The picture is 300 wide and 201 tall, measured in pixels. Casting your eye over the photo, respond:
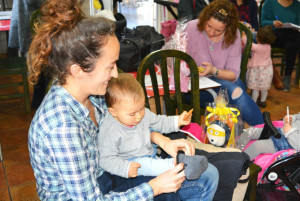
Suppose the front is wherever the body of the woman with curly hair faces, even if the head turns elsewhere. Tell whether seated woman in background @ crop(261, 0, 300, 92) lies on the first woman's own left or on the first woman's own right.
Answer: on the first woman's own left

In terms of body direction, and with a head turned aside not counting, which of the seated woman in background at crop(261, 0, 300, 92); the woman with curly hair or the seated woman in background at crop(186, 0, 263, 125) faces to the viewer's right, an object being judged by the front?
the woman with curly hair

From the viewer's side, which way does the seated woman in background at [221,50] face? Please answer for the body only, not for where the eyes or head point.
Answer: toward the camera

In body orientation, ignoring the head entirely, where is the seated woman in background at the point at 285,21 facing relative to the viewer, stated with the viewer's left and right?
facing the viewer

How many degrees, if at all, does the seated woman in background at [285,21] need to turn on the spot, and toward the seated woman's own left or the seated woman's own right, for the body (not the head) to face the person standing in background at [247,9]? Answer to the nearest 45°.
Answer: approximately 45° to the seated woman's own right

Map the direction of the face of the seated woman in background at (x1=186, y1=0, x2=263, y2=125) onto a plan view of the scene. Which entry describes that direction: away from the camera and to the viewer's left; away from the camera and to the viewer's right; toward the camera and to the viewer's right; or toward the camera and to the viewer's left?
toward the camera and to the viewer's left

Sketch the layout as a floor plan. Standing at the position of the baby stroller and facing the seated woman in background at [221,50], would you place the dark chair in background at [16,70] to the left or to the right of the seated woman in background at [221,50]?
left

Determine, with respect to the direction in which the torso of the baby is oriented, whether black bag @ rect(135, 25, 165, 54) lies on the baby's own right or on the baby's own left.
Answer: on the baby's own left

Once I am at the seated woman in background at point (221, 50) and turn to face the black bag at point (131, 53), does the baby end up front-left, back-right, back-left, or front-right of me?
front-left

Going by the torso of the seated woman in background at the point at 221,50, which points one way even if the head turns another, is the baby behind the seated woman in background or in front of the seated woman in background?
in front

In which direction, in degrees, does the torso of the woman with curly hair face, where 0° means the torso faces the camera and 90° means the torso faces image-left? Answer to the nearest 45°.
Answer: approximately 270°

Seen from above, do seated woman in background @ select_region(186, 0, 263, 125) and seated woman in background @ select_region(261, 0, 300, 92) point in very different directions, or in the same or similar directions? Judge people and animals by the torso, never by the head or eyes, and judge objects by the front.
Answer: same or similar directions

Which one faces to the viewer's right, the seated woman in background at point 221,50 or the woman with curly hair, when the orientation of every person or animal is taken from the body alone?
the woman with curly hair

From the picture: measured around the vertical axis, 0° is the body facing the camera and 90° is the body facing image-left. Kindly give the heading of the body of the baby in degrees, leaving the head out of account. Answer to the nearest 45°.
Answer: approximately 315°

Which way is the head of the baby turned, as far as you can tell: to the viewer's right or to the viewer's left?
to the viewer's right
